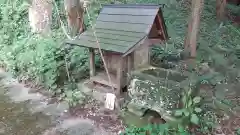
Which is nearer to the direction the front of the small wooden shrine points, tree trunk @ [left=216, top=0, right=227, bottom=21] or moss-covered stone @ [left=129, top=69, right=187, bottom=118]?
the moss-covered stone

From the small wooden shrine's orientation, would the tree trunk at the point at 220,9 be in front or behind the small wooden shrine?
behind

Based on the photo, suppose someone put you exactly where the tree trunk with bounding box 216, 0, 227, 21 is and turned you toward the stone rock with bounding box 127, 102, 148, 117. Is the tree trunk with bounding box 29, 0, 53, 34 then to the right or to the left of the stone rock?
right

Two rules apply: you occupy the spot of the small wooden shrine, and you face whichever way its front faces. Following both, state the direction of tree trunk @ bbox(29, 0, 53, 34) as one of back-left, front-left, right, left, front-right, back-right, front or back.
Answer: right

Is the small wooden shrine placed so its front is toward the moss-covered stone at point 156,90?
no

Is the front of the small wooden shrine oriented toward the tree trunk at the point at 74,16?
no

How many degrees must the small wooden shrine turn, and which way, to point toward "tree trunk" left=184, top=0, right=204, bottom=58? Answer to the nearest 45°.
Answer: approximately 180°

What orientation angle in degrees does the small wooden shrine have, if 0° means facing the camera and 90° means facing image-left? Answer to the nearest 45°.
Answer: approximately 45°
